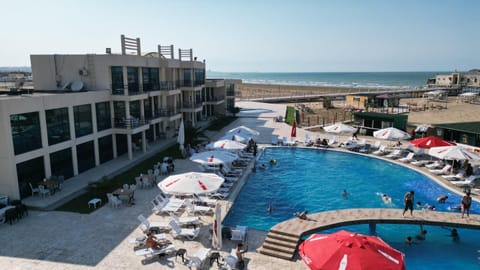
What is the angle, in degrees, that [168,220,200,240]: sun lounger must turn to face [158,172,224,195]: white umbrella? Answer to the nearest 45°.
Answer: approximately 90° to its left

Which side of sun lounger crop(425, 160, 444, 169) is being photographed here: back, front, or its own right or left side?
left

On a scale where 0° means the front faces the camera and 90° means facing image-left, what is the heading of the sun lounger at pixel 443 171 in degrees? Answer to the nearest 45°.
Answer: approximately 90°

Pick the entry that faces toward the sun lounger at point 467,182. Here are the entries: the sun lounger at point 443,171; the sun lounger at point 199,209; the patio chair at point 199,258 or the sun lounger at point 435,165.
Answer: the sun lounger at point 199,209

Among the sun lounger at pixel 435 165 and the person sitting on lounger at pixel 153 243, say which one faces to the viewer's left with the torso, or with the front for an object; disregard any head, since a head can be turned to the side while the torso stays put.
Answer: the sun lounger

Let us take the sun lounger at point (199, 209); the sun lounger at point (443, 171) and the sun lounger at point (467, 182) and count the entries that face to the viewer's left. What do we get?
2

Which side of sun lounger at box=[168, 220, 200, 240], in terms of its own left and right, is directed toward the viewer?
right

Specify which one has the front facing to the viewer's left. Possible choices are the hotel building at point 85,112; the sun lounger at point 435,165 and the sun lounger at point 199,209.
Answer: the sun lounger at point 435,165

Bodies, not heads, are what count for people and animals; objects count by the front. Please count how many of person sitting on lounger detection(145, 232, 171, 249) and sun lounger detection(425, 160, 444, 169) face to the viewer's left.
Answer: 1

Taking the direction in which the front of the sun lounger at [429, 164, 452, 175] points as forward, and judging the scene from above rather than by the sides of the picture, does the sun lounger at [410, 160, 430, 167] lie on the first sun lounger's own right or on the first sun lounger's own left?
on the first sun lounger's own right

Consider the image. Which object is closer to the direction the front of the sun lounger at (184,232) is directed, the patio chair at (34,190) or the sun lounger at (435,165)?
the sun lounger

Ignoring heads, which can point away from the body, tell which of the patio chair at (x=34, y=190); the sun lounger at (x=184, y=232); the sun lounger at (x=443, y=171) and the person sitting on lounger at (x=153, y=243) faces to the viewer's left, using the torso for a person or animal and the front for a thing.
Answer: the sun lounger at (x=443, y=171)
